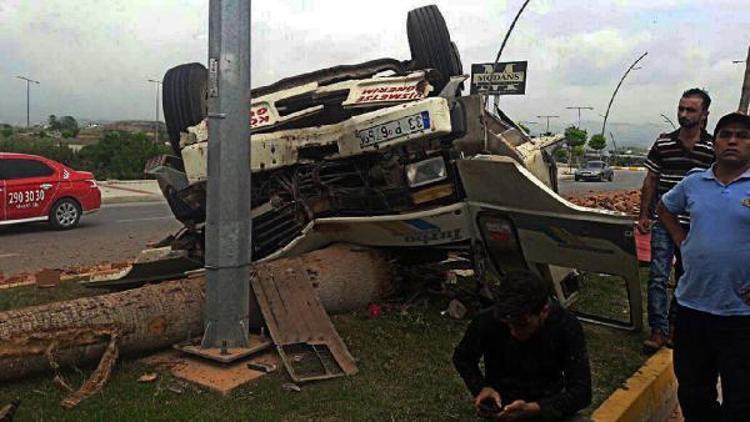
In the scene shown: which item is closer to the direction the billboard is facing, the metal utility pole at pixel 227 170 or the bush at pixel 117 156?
the metal utility pole

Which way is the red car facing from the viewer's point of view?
to the viewer's left

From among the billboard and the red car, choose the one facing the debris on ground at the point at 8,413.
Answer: the billboard

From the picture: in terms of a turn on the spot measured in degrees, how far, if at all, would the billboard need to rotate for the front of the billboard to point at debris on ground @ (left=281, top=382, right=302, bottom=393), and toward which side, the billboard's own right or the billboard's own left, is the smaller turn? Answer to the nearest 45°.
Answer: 0° — it already faces it

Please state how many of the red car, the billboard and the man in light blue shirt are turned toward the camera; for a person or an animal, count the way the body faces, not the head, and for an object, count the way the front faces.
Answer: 2

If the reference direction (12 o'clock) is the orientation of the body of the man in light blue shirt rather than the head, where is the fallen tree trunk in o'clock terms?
The fallen tree trunk is roughly at 3 o'clock from the man in light blue shirt.
